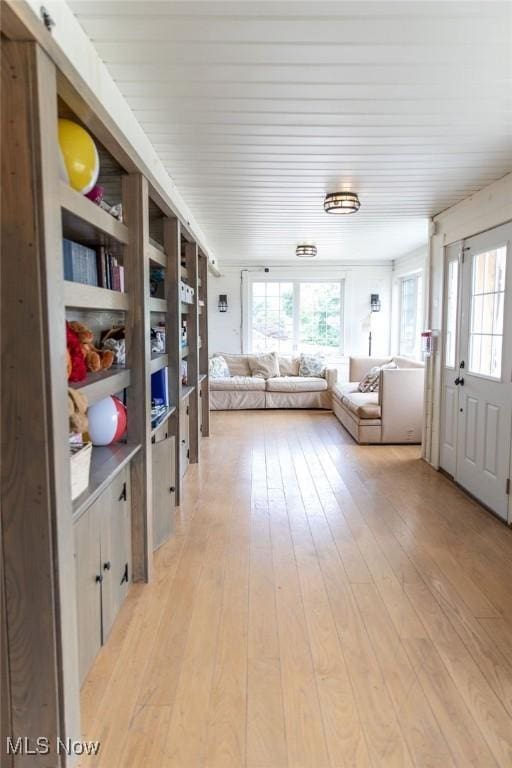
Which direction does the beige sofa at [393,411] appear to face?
to the viewer's left

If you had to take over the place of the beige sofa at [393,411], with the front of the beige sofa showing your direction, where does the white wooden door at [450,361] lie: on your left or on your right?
on your left

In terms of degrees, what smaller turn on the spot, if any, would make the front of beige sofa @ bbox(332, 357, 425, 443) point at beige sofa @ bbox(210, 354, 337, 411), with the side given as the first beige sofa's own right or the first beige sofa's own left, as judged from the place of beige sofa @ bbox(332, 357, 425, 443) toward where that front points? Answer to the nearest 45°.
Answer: approximately 45° to the first beige sofa's own right

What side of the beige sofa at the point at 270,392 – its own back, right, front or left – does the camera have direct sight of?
front

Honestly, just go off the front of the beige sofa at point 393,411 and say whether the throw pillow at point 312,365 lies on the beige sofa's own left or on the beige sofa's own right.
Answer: on the beige sofa's own right

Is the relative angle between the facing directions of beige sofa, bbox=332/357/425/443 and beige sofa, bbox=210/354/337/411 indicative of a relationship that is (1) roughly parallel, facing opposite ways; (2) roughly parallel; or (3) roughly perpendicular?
roughly perpendicular

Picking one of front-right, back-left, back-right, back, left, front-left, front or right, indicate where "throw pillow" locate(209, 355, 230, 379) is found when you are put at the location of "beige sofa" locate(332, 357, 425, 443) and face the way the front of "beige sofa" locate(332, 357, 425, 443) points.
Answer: front-right

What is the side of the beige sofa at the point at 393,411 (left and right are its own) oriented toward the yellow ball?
left

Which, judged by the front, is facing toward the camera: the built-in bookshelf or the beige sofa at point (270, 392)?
the beige sofa

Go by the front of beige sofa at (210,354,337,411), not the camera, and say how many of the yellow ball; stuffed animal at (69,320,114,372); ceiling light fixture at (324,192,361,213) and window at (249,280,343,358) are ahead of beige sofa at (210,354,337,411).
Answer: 3

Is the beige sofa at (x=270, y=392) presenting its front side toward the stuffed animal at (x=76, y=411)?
yes

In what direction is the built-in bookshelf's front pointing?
to the viewer's right

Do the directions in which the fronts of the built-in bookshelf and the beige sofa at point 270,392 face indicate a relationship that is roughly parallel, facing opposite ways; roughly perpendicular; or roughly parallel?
roughly perpendicular

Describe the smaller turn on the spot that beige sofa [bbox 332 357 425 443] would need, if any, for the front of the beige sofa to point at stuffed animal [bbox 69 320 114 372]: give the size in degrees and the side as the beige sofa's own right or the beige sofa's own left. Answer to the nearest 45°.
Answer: approximately 90° to the beige sofa's own left
